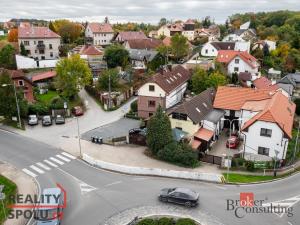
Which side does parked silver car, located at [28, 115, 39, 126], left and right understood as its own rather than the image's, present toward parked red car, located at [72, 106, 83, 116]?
left

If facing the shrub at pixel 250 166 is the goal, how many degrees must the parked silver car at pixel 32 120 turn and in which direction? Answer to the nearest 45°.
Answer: approximately 45° to its left

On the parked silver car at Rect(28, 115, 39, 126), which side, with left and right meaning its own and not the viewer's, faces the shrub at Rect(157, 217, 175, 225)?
front

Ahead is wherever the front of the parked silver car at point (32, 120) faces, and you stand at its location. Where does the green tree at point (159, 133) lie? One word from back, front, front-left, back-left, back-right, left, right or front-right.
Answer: front-left

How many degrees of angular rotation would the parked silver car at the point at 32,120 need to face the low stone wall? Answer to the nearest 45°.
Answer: approximately 45° to its left

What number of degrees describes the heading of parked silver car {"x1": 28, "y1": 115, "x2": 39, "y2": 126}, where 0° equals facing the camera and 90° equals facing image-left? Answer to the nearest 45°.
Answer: approximately 0°
